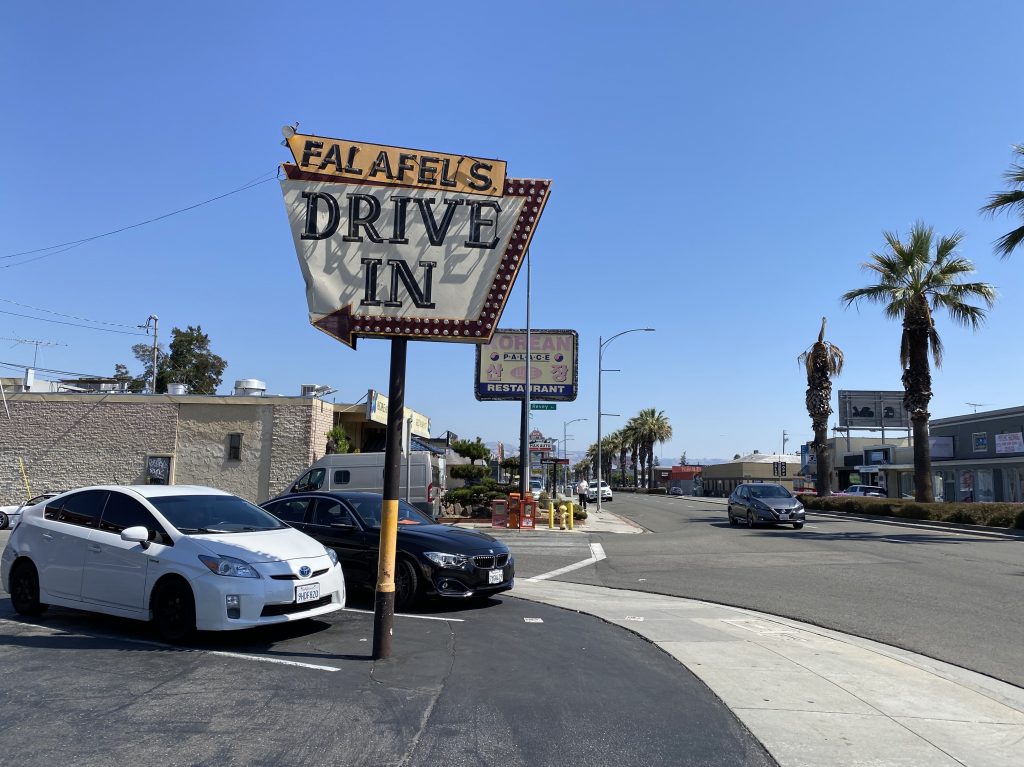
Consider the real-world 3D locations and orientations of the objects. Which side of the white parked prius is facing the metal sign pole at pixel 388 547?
front

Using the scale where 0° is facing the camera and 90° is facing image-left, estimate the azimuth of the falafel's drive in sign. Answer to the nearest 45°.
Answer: approximately 0°

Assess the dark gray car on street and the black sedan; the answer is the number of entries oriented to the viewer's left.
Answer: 0

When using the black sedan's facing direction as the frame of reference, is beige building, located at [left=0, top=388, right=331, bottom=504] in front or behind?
behind

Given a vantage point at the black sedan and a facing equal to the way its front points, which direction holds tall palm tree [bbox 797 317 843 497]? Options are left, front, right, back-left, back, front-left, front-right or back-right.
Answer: left

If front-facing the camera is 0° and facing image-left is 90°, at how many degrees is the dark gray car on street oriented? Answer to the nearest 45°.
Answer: approximately 315°

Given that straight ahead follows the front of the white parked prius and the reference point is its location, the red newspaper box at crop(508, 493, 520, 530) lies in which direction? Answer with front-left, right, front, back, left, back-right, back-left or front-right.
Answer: left

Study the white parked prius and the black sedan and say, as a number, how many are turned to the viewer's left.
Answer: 0

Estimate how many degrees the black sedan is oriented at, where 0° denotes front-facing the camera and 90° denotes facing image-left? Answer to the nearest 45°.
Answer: approximately 315°

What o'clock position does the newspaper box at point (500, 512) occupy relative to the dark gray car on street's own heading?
The newspaper box is roughly at 4 o'clock from the dark gray car on street.

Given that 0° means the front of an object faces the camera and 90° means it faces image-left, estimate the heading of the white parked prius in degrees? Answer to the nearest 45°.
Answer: approximately 315°
